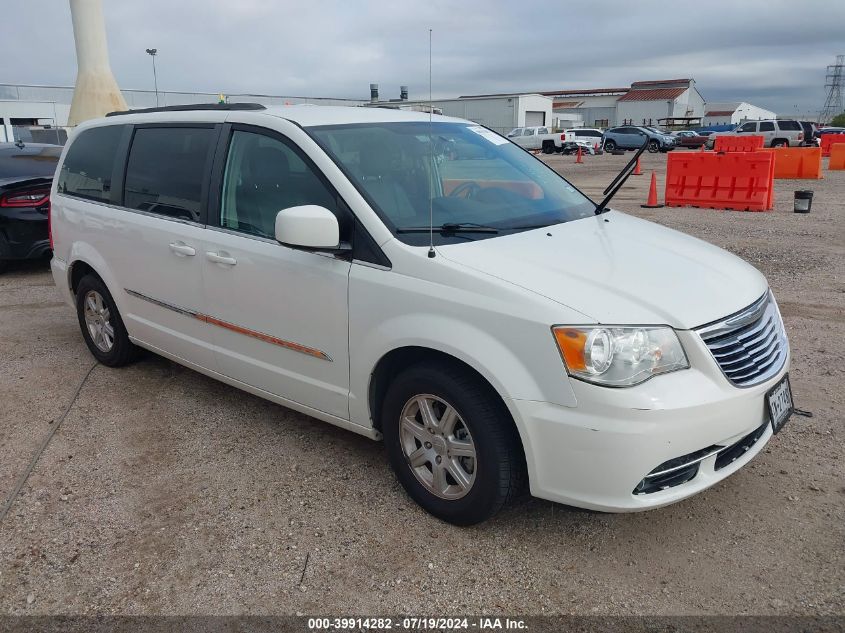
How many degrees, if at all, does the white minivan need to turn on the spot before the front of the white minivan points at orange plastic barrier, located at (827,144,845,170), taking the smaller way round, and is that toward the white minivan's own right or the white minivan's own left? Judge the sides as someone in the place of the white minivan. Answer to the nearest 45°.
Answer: approximately 90° to the white minivan's own left

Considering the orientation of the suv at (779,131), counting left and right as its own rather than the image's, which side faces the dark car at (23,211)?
left

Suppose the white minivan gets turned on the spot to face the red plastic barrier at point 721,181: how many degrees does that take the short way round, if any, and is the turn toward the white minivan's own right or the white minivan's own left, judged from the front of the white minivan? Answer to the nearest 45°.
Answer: approximately 90° to the white minivan's own left

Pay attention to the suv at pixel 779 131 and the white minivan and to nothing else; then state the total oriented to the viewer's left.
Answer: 1

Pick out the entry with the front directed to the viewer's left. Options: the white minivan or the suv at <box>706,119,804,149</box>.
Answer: the suv

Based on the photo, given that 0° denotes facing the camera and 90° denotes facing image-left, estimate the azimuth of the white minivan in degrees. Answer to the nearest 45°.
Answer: approximately 315°

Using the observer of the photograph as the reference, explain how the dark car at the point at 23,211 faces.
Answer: facing away from the viewer and to the left of the viewer

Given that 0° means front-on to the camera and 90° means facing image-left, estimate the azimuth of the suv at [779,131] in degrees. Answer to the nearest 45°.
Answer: approximately 90°

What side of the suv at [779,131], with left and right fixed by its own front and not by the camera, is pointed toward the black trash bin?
left

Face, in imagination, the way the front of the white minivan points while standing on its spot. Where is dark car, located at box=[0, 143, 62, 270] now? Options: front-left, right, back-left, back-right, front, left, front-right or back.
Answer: back

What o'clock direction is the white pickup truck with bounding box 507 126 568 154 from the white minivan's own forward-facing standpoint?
The white pickup truck is roughly at 8 o'clock from the white minivan.

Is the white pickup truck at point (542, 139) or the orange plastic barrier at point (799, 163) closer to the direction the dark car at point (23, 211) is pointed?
the white pickup truck

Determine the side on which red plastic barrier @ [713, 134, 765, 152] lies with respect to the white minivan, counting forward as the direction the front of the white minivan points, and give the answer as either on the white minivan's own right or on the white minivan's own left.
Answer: on the white minivan's own left

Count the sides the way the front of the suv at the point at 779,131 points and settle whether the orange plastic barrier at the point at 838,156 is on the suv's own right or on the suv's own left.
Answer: on the suv's own left
